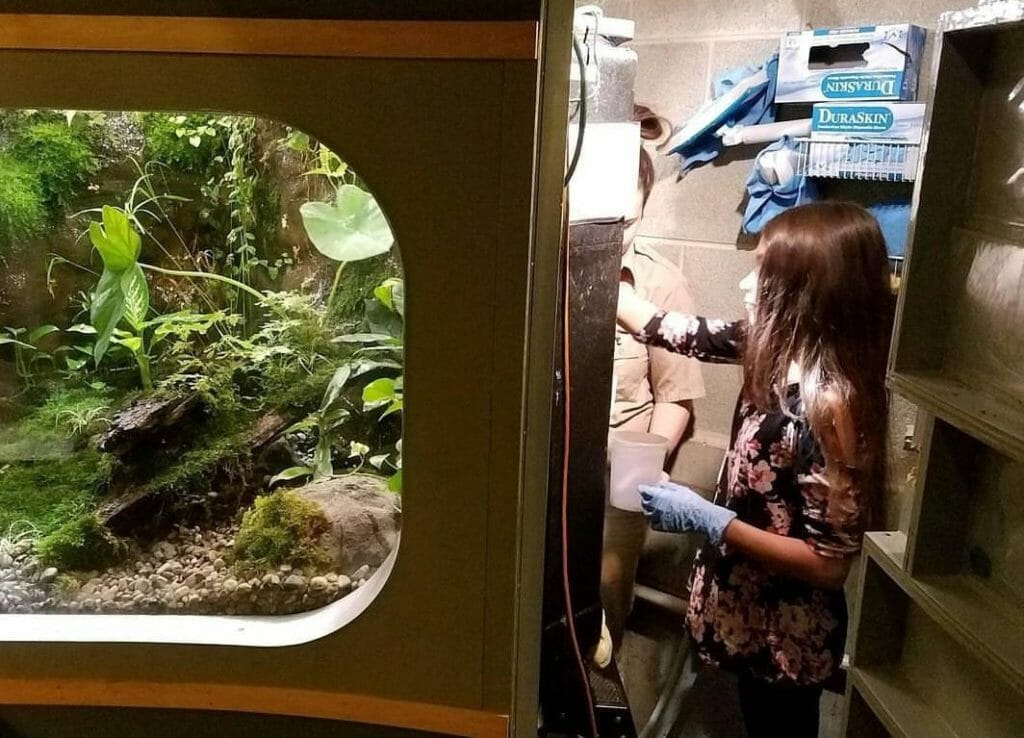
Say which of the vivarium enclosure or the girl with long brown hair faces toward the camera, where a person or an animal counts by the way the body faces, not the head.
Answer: the vivarium enclosure

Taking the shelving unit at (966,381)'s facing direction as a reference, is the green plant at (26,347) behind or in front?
in front

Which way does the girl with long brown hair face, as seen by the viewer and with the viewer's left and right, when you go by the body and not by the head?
facing to the left of the viewer

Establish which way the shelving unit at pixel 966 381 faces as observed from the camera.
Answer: facing the viewer and to the left of the viewer

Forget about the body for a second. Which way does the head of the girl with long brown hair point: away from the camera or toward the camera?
away from the camera

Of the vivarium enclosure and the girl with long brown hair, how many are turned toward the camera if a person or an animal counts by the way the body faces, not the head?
1

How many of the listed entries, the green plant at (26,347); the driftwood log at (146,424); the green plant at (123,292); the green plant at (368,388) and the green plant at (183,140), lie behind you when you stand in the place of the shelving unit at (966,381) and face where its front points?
0

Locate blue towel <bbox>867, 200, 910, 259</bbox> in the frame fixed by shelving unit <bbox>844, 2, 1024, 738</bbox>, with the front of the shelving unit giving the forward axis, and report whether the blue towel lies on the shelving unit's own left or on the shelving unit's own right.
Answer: on the shelving unit's own right

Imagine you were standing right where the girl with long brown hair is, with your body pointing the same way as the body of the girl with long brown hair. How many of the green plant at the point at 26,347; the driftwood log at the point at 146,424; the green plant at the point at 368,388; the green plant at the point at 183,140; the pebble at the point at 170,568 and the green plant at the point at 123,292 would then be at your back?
0

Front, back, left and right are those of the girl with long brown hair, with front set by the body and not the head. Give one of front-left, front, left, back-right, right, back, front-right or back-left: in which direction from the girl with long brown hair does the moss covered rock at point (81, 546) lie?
front-left

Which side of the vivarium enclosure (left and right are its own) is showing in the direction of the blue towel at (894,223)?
left

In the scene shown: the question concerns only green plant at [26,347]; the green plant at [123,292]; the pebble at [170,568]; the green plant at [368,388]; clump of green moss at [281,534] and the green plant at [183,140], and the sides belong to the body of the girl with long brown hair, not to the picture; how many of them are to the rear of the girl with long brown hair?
0

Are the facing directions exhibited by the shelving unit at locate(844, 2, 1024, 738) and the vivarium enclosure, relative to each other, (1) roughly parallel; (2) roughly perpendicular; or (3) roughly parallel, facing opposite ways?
roughly perpendicular

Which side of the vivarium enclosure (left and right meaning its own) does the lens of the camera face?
front

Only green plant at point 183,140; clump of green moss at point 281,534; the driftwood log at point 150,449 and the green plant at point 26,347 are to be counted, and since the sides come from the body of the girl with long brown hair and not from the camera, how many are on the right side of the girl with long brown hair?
0

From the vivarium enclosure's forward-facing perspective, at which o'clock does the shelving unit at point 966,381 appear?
The shelving unit is roughly at 10 o'clock from the vivarium enclosure.

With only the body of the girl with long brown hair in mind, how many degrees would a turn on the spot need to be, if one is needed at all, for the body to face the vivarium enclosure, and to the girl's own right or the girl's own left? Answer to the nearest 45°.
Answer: approximately 45° to the girl's own left

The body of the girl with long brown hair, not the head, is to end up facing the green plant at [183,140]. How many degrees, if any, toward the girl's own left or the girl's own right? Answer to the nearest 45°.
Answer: approximately 45° to the girl's own left

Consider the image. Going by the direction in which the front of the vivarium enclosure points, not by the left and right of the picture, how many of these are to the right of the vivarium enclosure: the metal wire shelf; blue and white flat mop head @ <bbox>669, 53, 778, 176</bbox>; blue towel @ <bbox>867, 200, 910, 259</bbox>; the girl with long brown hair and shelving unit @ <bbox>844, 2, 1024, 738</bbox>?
0
